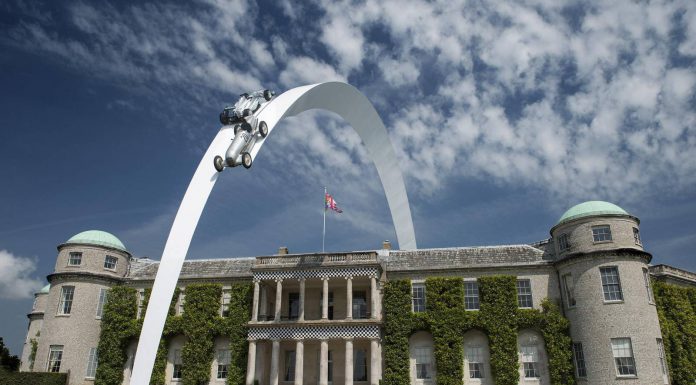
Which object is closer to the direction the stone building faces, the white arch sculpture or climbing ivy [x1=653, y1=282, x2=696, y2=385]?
the white arch sculpture

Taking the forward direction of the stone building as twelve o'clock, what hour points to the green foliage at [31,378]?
The green foliage is roughly at 3 o'clock from the stone building.

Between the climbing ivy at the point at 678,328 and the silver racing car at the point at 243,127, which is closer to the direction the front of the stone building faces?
the silver racing car

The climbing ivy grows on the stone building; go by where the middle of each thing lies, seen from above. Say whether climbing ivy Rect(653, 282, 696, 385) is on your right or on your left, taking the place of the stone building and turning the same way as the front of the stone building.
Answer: on your left

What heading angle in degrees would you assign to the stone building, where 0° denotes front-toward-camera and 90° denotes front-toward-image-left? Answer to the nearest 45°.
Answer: approximately 0°

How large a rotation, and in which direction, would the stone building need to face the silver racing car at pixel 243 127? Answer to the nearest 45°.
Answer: approximately 45° to its right

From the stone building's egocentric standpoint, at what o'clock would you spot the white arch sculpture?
The white arch sculpture is roughly at 1 o'clock from the stone building.

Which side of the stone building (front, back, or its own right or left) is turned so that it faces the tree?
right
